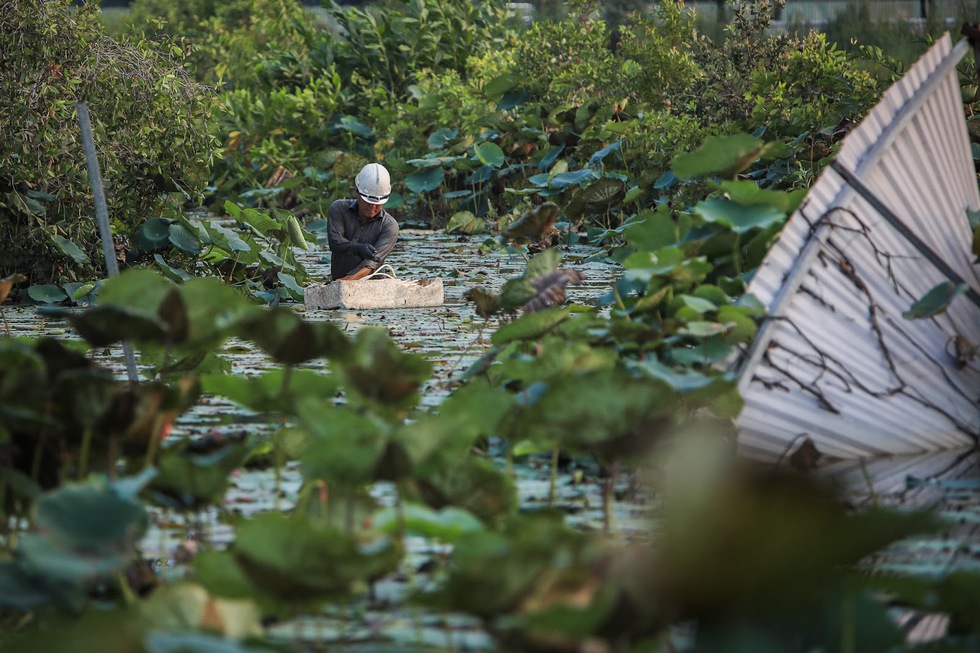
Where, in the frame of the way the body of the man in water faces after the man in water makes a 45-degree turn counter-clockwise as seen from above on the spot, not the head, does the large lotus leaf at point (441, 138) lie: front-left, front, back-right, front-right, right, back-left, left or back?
back-left

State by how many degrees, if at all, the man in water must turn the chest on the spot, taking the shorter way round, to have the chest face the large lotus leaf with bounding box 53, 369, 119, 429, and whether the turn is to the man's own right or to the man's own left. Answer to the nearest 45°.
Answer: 0° — they already face it

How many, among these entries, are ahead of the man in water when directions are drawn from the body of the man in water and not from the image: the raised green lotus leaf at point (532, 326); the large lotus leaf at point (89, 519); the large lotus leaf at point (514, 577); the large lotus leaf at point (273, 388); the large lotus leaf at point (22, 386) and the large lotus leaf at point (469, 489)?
6

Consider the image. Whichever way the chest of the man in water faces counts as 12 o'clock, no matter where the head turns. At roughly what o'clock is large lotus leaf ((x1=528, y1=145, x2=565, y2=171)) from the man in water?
The large lotus leaf is roughly at 7 o'clock from the man in water.

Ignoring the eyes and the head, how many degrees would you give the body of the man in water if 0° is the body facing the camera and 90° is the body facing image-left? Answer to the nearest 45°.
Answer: approximately 0°

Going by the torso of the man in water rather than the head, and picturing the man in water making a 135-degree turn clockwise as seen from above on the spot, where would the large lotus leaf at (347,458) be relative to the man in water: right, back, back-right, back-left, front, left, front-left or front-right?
back-left

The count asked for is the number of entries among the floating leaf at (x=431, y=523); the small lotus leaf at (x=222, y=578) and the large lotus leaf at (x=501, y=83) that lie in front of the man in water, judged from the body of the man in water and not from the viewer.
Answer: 2

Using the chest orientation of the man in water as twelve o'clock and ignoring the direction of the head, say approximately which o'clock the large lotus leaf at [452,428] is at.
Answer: The large lotus leaf is roughly at 12 o'clock from the man in water.

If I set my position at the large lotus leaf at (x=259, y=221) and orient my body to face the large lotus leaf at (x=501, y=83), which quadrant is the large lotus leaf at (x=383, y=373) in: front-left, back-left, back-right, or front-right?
back-right

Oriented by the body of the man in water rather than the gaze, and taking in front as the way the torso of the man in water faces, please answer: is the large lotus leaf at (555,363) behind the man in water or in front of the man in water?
in front

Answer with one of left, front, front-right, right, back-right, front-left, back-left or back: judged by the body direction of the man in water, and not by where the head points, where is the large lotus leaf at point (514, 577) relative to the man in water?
front

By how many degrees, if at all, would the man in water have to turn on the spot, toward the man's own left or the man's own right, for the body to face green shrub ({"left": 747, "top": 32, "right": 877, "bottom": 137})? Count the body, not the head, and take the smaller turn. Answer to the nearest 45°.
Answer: approximately 90° to the man's own left

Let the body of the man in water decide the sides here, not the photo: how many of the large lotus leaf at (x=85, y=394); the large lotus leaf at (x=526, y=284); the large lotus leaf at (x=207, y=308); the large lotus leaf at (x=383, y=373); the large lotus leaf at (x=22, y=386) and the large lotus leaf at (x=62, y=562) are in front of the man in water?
6

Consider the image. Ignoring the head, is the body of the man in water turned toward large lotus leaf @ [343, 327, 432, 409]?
yes

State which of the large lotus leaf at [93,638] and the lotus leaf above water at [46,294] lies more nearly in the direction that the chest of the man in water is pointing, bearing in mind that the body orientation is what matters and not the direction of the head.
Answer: the large lotus leaf

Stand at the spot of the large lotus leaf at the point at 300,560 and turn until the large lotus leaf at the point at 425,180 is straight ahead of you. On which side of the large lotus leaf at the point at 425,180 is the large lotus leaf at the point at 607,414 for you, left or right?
right

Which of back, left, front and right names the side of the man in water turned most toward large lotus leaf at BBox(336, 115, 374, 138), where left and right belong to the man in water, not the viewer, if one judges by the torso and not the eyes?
back
